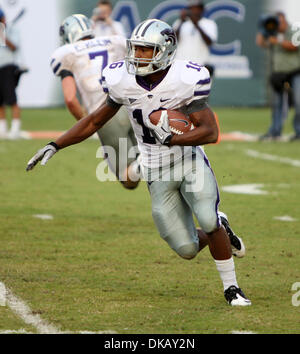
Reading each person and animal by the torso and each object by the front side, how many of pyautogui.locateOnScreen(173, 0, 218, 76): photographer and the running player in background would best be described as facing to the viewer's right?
0

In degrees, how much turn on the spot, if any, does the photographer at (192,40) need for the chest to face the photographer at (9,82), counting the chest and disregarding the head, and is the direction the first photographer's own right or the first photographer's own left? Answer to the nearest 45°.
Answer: approximately 45° to the first photographer's own right

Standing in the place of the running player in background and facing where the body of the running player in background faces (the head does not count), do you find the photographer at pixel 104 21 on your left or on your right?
on your right

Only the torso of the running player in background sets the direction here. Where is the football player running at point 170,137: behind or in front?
behind

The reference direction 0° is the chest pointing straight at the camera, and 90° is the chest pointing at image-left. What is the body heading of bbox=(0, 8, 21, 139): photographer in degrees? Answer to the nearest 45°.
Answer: approximately 45°

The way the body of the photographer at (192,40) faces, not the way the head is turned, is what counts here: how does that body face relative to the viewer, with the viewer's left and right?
facing the viewer and to the left of the viewer

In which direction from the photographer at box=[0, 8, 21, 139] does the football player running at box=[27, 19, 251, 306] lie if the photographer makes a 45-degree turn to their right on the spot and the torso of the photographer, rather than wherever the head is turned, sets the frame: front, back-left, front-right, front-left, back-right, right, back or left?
left

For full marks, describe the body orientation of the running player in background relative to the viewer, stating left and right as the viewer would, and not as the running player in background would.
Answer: facing away from the viewer and to the left of the viewer

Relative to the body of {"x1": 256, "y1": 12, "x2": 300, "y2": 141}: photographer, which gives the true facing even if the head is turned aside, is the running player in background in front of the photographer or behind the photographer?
in front

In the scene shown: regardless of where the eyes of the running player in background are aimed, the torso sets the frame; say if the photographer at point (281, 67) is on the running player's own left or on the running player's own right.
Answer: on the running player's own right
